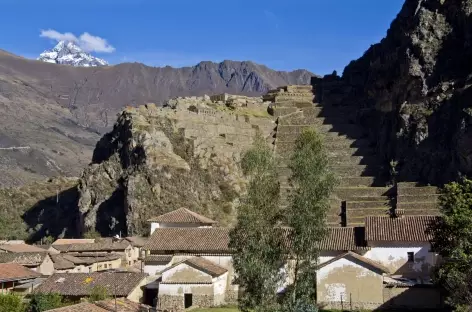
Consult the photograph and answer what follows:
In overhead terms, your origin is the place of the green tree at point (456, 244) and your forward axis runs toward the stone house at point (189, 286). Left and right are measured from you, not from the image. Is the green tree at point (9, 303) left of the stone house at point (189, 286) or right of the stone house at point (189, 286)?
left

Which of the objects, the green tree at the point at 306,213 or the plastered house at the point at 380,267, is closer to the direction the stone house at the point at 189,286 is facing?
the green tree

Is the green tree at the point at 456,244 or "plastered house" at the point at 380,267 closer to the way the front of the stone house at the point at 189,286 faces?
the green tree

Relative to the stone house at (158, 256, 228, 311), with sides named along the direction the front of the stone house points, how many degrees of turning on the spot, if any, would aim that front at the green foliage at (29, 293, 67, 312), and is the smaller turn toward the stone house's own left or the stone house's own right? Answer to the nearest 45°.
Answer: approximately 45° to the stone house's own right

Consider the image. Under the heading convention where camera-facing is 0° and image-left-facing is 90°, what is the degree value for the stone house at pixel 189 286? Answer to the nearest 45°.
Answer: approximately 0°

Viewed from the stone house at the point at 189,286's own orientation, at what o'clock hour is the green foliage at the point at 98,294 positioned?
The green foliage is roughly at 2 o'clock from the stone house.

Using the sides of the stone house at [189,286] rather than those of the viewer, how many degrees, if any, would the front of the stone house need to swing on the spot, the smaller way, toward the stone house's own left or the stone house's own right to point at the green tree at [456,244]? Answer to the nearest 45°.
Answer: approximately 45° to the stone house's own left

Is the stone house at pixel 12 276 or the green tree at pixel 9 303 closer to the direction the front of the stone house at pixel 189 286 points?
the green tree

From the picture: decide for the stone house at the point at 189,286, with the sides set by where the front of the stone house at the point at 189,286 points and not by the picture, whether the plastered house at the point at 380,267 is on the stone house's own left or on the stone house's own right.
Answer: on the stone house's own left

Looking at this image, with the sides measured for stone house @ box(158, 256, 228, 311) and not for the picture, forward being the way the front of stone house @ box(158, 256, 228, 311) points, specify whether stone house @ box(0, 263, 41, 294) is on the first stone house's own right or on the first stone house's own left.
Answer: on the first stone house's own right
